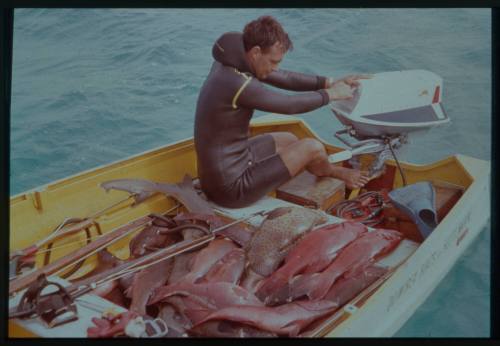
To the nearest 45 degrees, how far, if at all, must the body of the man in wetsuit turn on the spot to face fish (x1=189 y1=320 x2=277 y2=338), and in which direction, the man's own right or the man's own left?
approximately 90° to the man's own right

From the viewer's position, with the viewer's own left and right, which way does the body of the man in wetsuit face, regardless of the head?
facing to the right of the viewer

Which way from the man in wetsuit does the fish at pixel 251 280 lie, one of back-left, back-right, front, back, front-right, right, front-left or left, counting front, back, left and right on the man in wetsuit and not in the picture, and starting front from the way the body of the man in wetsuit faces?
right

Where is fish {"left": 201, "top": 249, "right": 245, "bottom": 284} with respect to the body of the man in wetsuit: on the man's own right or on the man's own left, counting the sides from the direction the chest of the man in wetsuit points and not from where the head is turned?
on the man's own right

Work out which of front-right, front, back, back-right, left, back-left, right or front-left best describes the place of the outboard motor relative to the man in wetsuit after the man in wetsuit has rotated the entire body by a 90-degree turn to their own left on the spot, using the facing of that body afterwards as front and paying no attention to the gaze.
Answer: right

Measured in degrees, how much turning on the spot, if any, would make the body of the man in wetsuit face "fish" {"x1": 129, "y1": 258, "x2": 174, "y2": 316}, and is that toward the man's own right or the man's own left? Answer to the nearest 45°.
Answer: approximately 135° to the man's own right

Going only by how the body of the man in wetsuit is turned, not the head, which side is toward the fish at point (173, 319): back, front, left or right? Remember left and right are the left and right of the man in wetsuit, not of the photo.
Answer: right

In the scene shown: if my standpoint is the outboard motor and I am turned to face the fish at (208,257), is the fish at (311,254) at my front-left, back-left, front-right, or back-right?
front-left

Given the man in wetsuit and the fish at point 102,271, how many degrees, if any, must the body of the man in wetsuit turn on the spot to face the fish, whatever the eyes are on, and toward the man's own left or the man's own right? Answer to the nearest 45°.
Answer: approximately 135° to the man's own right

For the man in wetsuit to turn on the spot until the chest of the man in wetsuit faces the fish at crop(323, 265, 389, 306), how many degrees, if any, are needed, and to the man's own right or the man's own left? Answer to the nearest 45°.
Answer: approximately 45° to the man's own right
